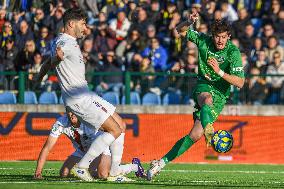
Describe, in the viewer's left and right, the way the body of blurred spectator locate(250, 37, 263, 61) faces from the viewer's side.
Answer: facing the viewer

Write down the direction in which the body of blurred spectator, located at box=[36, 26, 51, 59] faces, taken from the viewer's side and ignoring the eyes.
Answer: toward the camera

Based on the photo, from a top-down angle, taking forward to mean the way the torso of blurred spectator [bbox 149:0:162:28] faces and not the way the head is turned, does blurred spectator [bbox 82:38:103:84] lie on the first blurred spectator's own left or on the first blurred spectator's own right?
on the first blurred spectator's own right

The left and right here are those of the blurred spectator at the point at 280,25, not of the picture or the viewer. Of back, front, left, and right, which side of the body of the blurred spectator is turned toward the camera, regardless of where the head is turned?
front

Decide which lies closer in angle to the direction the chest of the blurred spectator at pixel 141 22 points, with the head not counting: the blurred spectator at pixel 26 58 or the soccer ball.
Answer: the soccer ball

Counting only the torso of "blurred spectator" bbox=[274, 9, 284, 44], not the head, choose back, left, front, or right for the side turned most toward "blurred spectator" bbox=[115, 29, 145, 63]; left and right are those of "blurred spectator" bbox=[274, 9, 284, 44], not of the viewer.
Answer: right

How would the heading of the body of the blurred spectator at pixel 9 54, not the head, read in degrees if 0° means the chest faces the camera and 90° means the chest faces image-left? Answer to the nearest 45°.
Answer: approximately 0°

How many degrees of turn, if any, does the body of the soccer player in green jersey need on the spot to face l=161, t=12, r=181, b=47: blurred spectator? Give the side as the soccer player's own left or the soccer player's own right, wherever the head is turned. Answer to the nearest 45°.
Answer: approximately 180°

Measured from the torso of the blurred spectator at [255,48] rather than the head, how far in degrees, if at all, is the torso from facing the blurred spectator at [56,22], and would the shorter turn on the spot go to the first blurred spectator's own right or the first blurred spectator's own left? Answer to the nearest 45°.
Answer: approximately 90° to the first blurred spectator's own right

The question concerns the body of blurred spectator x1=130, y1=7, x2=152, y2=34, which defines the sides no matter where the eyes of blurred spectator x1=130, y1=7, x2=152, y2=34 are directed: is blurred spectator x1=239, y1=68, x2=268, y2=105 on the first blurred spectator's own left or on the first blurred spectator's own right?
on the first blurred spectator's own left

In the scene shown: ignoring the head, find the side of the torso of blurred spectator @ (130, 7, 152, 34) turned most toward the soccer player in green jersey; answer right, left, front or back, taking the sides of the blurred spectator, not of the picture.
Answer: front

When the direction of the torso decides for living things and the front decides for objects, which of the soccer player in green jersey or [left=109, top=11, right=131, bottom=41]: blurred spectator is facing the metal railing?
the blurred spectator

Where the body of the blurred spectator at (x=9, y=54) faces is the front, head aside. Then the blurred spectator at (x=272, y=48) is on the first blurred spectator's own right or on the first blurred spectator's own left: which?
on the first blurred spectator's own left
